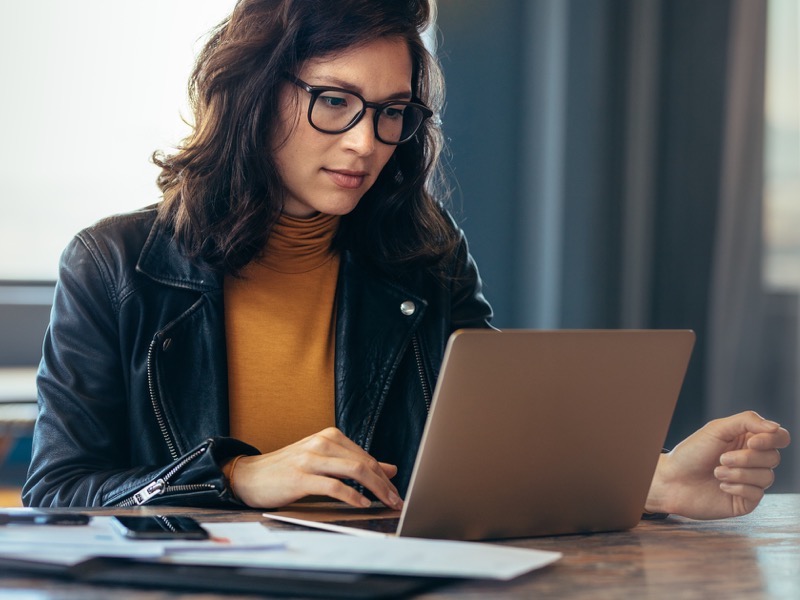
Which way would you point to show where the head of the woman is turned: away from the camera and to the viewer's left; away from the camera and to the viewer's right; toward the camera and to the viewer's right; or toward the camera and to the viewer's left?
toward the camera and to the viewer's right

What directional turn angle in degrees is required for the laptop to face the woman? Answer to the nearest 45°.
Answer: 0° — it already faces them

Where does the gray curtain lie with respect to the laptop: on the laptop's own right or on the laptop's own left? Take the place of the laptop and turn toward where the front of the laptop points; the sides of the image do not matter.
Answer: on the laptop's own right

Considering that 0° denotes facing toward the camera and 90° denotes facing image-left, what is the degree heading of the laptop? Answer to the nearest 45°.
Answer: approximately 135°

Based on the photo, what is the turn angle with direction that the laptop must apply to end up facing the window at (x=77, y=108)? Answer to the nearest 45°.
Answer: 0° — it already faces it
